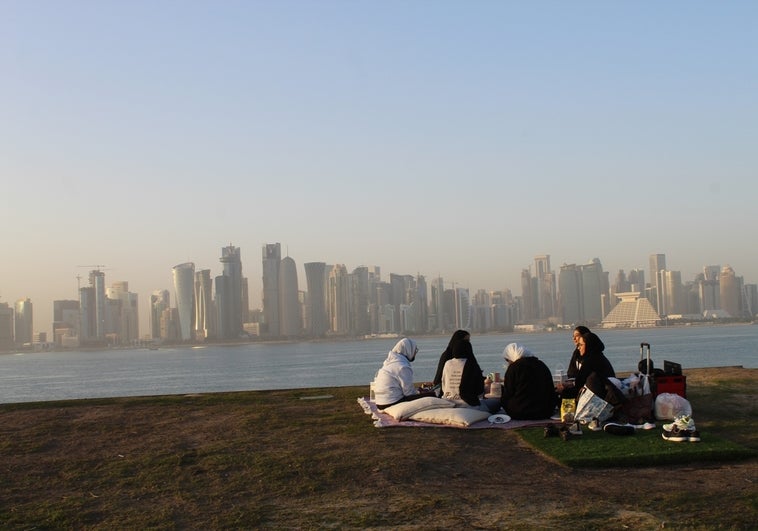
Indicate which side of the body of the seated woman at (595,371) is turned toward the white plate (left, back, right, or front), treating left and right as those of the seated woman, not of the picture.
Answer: front

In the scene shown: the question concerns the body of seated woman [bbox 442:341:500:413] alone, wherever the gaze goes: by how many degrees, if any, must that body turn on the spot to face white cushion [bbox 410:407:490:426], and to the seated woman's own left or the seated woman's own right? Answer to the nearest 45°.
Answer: approximately 135° to the seated woman's own right

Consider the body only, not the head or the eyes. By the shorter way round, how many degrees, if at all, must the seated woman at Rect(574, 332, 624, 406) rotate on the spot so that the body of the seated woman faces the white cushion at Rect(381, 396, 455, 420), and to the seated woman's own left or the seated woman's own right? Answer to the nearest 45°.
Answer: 0° — they already face it

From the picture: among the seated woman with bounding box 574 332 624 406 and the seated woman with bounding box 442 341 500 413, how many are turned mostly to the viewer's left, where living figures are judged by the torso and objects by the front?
1

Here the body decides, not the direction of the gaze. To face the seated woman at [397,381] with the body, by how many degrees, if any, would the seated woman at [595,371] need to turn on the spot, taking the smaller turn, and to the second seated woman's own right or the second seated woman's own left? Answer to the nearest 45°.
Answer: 0° — they already face them

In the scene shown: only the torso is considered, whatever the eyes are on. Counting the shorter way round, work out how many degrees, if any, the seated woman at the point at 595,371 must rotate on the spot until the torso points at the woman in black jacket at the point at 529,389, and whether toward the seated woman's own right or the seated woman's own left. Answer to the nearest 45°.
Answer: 0° — they already face them

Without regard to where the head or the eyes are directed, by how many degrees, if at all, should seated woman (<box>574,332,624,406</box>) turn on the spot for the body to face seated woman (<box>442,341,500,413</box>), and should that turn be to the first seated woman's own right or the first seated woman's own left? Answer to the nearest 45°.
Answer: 0° — they already face them

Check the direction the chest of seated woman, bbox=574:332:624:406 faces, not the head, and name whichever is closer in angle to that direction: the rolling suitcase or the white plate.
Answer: the white plate

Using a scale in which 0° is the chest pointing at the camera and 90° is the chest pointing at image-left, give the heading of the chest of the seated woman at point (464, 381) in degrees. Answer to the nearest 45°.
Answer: approximately 225°

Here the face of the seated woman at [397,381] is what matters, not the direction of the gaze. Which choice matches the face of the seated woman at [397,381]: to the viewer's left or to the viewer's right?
to the viewer's right

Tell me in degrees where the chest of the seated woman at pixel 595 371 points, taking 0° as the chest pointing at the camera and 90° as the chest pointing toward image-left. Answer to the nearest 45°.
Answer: approximately 90°

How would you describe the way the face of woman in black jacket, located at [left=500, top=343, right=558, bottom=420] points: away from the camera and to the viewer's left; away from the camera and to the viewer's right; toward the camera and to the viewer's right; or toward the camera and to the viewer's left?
away from the camera and to the viewer's left

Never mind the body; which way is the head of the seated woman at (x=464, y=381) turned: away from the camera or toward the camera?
away from the camera

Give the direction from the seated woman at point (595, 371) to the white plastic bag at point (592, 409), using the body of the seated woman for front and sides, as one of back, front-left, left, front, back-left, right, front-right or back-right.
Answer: left
